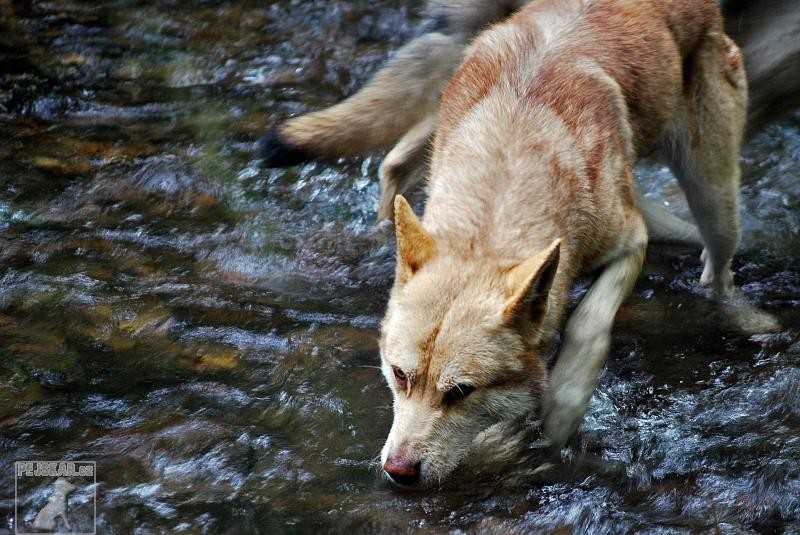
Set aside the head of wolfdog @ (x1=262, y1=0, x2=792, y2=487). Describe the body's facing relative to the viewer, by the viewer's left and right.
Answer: facing the viewer and to the left of the viewer
